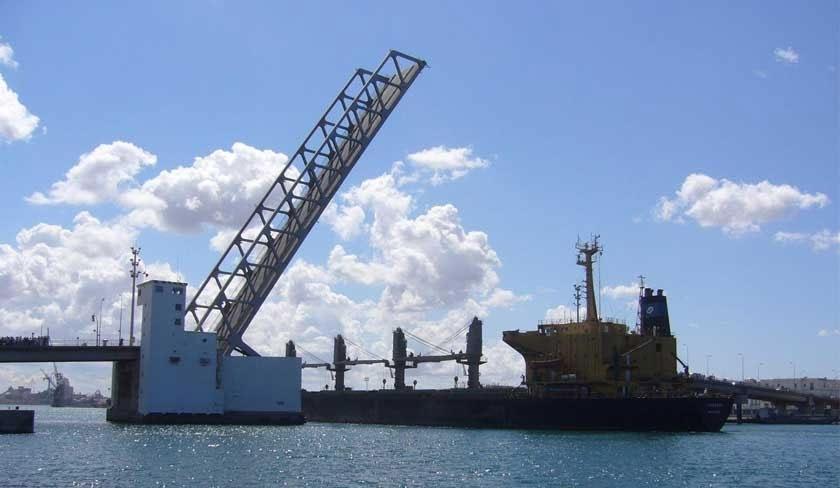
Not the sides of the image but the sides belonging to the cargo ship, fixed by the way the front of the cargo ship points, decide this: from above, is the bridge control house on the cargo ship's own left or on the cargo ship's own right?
on the cargo ship's own left

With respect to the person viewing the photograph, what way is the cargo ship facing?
facing away from the viewer and to the left of the viewer
